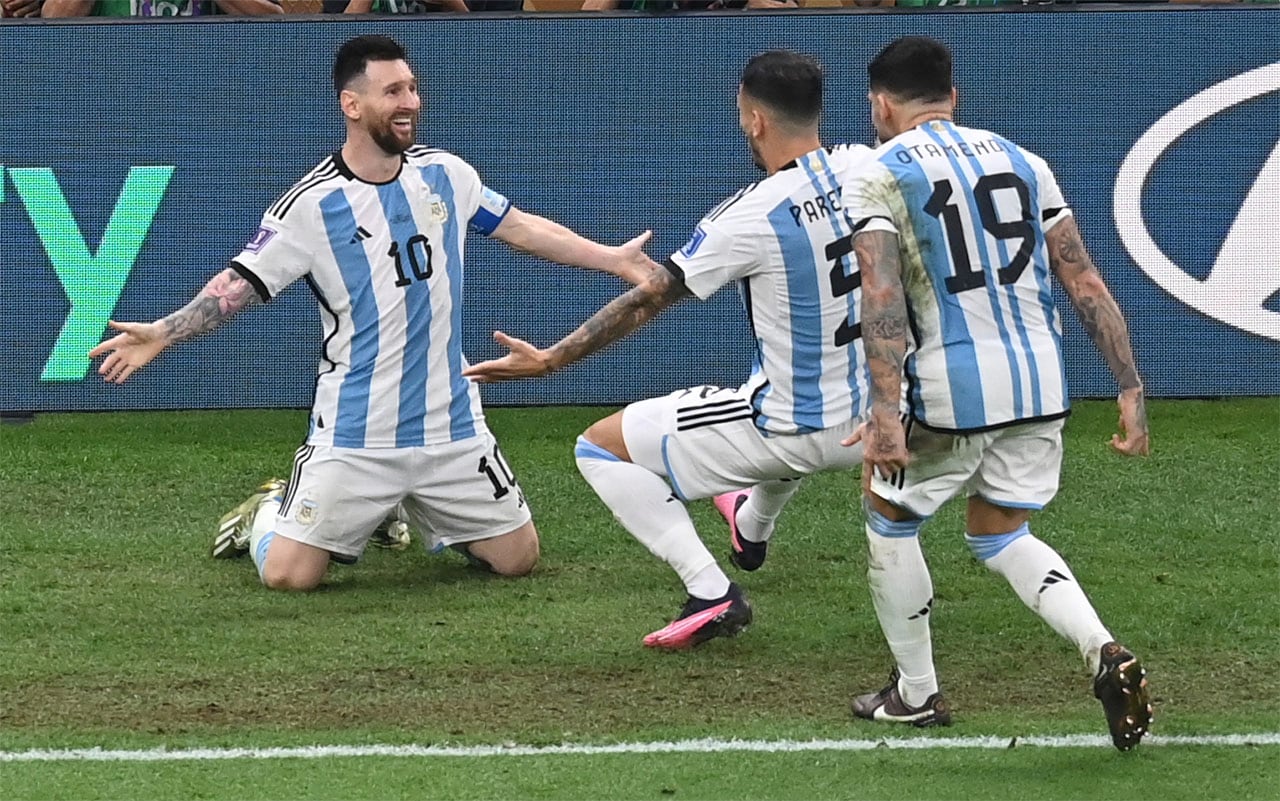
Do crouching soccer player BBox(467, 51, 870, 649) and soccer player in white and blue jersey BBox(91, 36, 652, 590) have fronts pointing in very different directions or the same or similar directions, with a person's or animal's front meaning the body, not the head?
very different directions

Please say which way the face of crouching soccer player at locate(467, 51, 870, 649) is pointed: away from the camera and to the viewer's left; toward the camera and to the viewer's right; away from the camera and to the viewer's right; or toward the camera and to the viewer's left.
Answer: away from the camera and to the viewer's left

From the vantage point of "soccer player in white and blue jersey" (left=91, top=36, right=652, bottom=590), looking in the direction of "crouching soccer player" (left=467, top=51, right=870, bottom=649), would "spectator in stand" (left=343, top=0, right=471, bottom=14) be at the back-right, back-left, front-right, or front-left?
back-left

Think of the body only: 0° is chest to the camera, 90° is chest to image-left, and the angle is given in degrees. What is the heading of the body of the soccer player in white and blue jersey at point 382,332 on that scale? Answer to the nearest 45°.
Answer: approximately 315°

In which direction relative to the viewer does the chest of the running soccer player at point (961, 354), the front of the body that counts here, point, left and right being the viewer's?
facing away from the viewer and to the left of the viewer

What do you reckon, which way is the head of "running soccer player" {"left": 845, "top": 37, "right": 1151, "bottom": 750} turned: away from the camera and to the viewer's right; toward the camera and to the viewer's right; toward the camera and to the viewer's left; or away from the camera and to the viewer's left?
away from the camera and to the viewer's left

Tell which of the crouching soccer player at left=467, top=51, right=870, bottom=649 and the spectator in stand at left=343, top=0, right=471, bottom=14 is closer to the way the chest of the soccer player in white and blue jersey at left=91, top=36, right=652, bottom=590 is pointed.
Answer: the crouching soccer player

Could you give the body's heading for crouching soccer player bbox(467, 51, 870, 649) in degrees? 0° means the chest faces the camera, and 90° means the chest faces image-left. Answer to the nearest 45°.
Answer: approximately 135°
